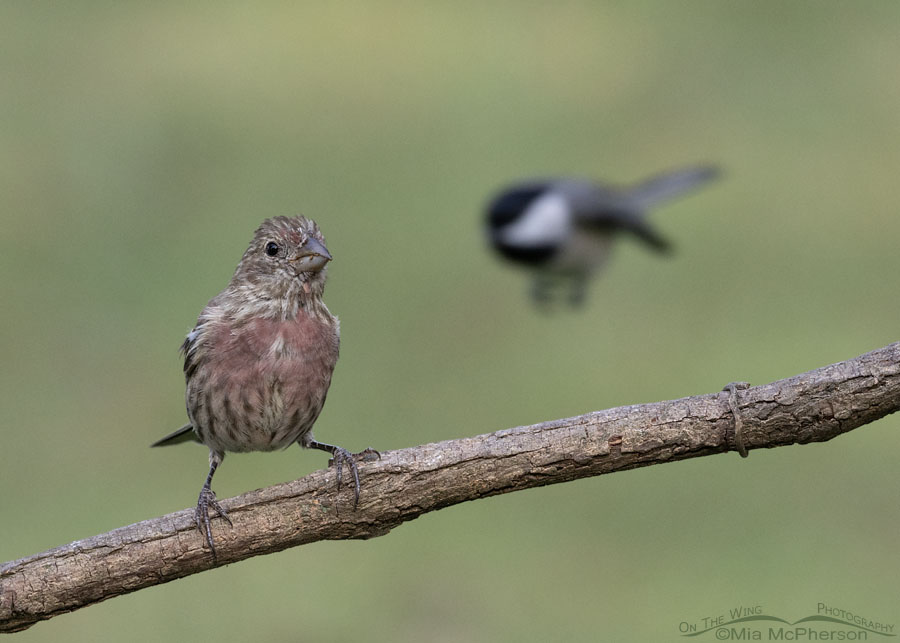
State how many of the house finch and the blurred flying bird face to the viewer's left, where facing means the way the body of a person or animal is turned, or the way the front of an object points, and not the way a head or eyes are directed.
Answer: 1

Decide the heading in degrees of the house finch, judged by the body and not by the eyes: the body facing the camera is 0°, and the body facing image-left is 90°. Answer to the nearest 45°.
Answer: approximately 315°

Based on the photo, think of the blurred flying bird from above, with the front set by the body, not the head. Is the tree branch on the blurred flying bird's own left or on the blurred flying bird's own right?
on the blurred flying bird's own left

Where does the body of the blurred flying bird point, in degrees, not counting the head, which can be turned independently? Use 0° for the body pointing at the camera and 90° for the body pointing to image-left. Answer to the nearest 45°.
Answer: approximately 90°

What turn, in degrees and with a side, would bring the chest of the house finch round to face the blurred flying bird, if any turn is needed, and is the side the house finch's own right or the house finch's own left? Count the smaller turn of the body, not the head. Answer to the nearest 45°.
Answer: approximately 90° to the house finch's own left

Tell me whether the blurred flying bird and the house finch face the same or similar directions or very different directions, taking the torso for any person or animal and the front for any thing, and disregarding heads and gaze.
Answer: very different directions

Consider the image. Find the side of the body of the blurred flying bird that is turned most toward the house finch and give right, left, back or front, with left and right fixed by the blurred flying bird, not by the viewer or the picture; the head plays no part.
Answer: left
